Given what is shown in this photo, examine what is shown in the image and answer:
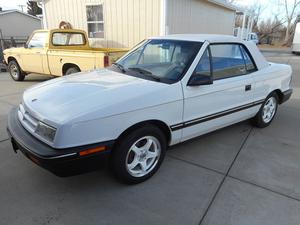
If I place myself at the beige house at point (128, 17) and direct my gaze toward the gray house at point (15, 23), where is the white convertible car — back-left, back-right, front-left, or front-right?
back-left

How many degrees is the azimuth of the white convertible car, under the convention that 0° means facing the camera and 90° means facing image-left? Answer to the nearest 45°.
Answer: approximately 45°

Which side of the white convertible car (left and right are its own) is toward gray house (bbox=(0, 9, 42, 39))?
right

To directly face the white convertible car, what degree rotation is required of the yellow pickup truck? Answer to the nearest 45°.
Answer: approximately 135° to its left

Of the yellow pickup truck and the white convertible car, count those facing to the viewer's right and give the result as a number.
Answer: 0

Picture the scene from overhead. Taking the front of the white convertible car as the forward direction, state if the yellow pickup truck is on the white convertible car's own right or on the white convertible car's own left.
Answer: on the white convertible car's own right

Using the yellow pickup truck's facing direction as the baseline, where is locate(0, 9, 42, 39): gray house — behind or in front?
in front

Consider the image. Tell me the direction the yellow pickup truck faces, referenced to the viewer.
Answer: facing away from the viewer and to the left of the viewer

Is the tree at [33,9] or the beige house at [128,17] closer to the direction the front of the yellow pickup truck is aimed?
the tree
